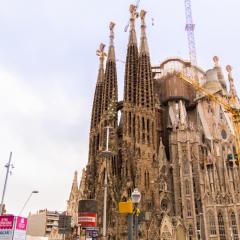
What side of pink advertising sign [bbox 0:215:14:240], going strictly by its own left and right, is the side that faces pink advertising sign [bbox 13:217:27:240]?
left

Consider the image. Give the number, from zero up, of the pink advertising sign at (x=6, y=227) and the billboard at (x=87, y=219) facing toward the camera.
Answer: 2

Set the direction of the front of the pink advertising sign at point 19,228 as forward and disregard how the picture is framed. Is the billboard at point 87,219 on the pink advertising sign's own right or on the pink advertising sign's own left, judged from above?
on the pink advertising sign's own left

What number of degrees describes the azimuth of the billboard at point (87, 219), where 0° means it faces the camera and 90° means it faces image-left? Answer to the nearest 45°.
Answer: approximately 0°

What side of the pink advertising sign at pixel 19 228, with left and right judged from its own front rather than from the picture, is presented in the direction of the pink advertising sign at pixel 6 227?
right
